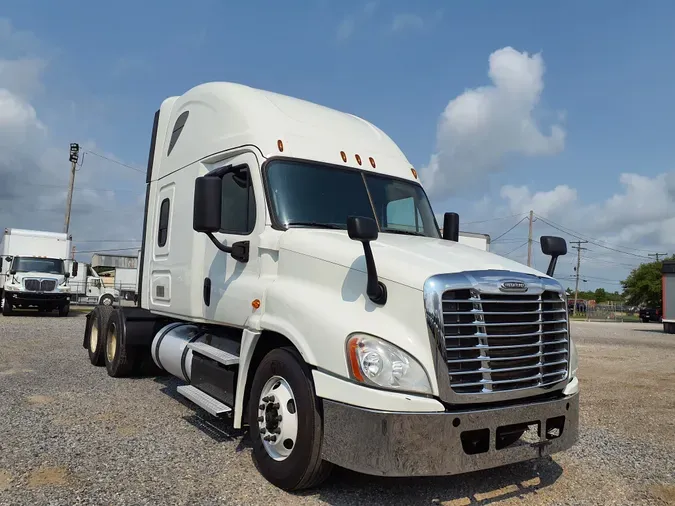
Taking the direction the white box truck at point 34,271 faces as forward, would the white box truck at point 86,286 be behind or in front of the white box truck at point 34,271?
behind

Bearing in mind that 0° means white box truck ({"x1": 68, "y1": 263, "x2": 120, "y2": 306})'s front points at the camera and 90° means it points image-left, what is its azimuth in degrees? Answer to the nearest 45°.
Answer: approximately 270°

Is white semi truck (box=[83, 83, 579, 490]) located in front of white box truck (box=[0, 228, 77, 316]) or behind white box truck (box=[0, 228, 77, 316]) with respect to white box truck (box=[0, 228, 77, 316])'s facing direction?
in front

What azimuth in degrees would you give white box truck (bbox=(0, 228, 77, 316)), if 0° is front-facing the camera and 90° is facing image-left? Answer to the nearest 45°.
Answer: approximately 0°

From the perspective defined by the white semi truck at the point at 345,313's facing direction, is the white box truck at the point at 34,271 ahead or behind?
behind

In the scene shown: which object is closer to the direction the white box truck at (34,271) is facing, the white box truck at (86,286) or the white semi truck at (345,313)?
the white semi truck

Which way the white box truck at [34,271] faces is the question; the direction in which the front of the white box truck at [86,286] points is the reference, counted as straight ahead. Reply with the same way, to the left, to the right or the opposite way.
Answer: to the right

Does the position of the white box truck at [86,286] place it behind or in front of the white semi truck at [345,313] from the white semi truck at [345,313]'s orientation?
behind
